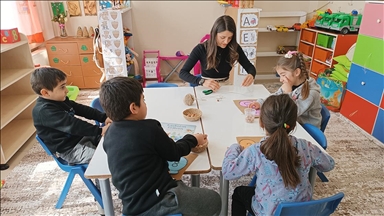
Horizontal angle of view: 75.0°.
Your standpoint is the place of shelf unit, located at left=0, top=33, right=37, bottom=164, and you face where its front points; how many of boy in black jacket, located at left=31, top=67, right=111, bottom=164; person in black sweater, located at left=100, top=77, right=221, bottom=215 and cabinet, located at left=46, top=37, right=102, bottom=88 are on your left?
1

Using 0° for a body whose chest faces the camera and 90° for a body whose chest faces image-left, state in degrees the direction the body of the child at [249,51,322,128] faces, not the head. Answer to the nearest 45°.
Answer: approximately 90°

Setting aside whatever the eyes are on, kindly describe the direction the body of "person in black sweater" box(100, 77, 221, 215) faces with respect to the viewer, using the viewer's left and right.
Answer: facing away from the viewer and to the right of the viewer

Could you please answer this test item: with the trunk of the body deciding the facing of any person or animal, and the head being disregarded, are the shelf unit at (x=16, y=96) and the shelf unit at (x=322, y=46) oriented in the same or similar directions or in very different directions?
very different directions

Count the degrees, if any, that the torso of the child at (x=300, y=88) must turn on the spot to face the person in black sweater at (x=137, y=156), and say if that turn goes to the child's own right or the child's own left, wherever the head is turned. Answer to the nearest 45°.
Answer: approximately 45° to the child's own left

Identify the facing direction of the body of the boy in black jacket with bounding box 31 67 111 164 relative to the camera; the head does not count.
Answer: to the viewer's right

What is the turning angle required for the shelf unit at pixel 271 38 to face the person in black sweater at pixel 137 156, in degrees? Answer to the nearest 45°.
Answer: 0° — it already faces them

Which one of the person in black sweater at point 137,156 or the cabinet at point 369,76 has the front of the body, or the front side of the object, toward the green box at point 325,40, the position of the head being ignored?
the person in black sweater

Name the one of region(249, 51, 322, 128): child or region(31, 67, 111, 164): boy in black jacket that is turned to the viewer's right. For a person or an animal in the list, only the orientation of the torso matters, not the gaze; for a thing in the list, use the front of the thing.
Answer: the boy in black jacket

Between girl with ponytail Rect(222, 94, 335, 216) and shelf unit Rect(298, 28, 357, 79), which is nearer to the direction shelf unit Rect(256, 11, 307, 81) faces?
the girl with ponytail

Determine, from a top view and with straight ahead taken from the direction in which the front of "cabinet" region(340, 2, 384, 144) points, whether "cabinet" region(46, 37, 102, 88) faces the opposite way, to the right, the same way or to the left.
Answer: to the left

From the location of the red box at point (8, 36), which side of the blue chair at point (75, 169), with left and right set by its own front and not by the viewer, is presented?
left

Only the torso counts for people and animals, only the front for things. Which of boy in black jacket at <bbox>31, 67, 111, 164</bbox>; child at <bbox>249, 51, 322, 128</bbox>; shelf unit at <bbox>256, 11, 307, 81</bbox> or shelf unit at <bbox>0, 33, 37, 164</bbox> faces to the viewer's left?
the child
